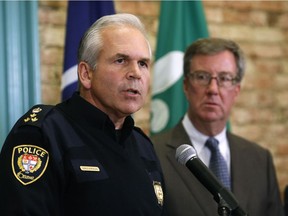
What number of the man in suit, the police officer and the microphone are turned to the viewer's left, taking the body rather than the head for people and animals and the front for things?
1

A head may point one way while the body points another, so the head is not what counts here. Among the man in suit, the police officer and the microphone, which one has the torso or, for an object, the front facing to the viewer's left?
the microphone

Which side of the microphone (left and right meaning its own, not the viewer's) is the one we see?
left

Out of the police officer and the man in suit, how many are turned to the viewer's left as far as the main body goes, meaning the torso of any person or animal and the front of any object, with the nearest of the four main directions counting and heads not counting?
0

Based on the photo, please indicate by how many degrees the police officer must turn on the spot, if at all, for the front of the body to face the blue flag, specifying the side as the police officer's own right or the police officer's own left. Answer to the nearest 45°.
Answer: approximately 135° to the police officer's own left

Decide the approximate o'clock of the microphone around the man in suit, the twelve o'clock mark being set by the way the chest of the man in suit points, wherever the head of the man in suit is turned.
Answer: The microphone is roughly at 12 o'clock from the man in suit.

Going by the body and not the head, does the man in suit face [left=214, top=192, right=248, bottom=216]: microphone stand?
yes

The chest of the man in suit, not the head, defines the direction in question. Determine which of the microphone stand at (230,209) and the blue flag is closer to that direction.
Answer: the microphone stand

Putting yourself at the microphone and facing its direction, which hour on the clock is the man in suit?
The man in suit is roughly at 3 o'clock from the microphone.

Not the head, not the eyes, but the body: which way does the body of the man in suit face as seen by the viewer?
toward the camera

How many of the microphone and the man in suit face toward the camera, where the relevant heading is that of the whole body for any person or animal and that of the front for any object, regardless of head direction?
1

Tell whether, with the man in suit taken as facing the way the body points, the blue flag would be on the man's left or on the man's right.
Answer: on the man's right

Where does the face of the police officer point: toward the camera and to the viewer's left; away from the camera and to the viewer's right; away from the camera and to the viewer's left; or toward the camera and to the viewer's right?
toward the camera and to the viewer's right
